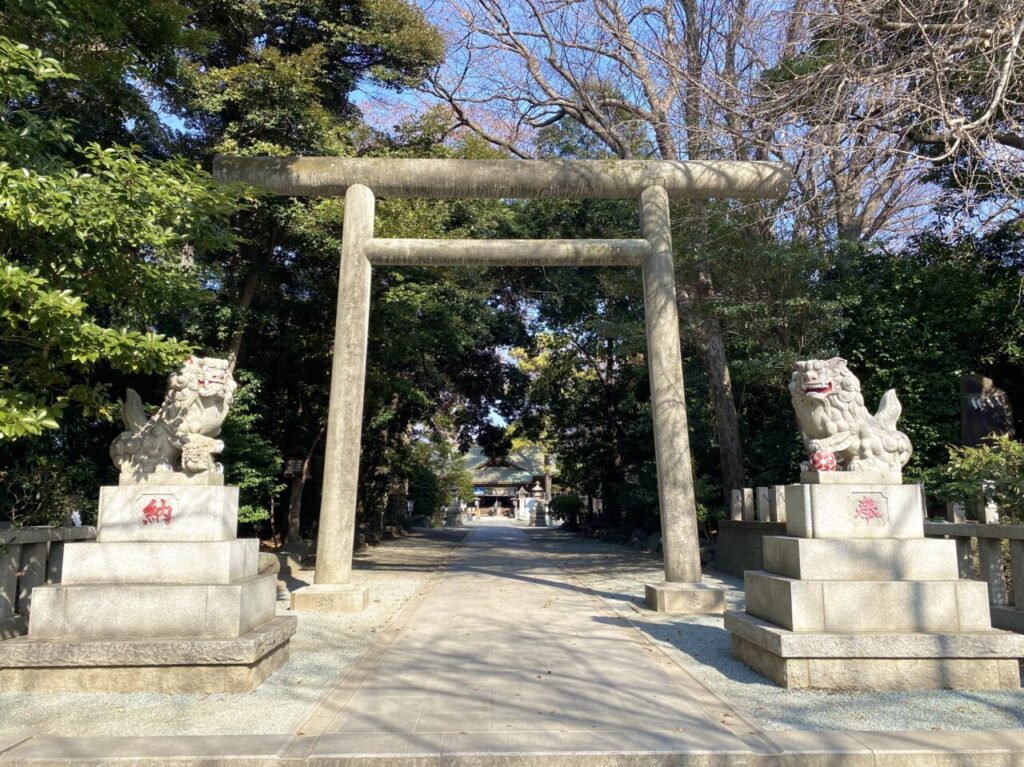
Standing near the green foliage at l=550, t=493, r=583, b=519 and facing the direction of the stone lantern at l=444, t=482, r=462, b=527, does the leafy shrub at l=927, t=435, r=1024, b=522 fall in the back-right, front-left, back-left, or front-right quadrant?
back-left

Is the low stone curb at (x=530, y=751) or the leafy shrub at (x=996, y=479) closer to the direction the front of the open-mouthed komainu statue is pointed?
the low stone curb

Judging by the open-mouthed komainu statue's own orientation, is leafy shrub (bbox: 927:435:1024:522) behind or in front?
behind

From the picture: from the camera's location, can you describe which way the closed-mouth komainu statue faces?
facing the viewer and to the right of the viewer

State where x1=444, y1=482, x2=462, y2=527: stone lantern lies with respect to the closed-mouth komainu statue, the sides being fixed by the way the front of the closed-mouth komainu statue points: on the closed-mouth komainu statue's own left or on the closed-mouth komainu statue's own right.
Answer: on the closed-mouth komainu statue's own left

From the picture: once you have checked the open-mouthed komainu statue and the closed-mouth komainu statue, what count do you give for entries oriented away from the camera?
0

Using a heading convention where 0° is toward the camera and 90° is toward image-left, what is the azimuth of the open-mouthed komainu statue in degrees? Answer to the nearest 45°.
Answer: approximately 45°

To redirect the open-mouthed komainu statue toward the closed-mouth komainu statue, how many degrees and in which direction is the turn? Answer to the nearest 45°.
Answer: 0° — it already faces it

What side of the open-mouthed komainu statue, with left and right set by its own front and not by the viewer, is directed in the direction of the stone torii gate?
right

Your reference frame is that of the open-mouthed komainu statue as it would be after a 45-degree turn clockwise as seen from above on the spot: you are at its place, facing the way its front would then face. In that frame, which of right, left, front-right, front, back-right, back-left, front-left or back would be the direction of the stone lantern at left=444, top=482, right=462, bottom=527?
front-right

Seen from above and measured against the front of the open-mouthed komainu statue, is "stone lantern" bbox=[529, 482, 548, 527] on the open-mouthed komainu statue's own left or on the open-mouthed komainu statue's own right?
on the open-mouthed komainu statue's own right
